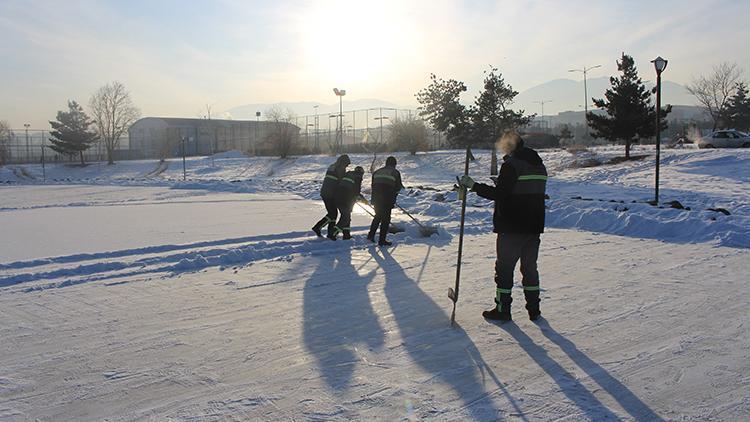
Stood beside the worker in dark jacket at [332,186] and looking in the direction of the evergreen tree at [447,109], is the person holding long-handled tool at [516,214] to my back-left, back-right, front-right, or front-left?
back-right

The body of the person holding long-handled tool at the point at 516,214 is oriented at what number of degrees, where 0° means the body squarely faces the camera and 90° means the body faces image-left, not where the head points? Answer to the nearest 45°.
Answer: approximately 135°

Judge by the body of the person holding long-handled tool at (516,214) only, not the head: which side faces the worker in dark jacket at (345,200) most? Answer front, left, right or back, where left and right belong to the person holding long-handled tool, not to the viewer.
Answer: front

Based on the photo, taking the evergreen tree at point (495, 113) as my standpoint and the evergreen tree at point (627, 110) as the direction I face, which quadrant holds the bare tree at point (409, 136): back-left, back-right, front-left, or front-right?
back-left

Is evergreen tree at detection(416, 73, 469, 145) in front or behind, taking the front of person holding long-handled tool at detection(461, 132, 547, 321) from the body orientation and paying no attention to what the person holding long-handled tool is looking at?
in front

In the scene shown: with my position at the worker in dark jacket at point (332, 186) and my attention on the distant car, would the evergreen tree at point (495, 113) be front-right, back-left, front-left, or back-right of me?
front-left
